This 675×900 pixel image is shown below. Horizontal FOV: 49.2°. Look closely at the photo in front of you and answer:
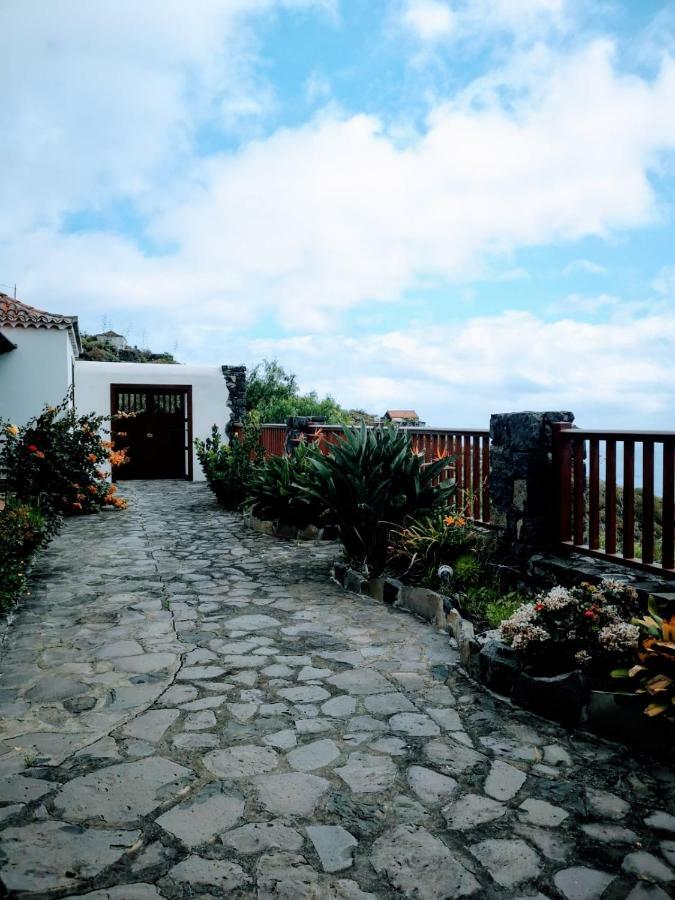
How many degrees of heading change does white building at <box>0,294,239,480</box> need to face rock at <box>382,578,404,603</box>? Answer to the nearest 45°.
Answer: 0° — it already faces it

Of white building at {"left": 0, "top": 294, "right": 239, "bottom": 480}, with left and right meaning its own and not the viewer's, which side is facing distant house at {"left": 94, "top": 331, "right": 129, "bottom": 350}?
back

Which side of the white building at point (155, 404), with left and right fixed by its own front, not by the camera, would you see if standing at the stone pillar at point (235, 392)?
left

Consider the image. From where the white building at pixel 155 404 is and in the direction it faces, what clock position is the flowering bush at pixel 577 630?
The flowering bush is roughly at 12 o'clock from the white building.

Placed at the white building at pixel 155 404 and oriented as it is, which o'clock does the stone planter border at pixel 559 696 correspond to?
The stone planter border is roughly at 12 o'clock from the white building.

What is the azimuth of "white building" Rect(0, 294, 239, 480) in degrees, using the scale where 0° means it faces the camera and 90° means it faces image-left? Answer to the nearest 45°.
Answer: approximately 0°
